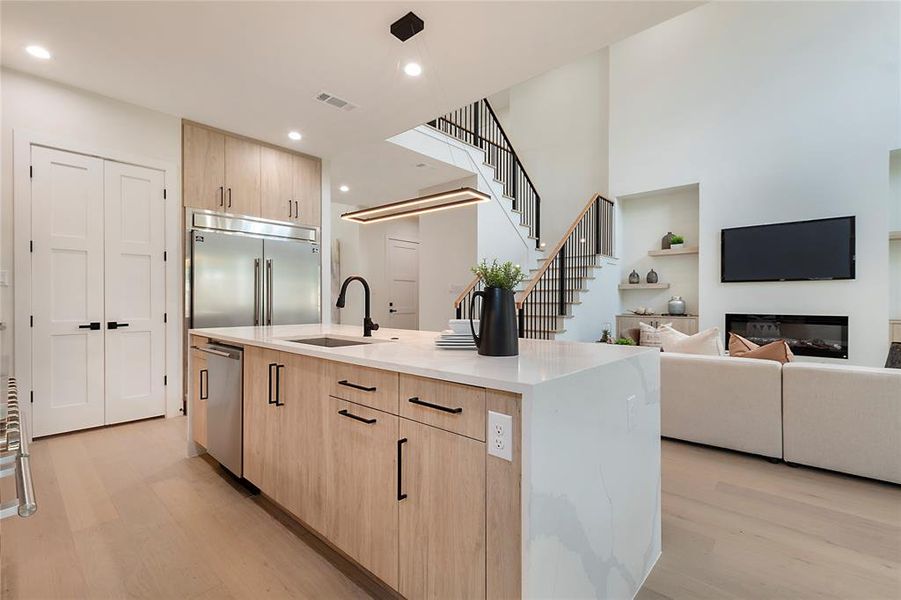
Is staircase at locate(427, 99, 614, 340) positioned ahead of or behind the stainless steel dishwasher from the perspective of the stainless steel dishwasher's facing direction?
behind

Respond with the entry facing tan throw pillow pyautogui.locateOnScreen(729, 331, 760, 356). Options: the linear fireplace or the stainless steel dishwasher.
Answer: the linear fireplace

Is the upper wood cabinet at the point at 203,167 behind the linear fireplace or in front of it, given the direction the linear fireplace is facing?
in front

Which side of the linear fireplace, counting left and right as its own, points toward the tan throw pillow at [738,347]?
front

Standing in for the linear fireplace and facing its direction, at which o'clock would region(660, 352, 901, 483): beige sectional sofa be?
The beige sectional sofa is roughly at 12 o'clock from the linear fireplace.

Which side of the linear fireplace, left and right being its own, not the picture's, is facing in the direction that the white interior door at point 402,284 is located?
right

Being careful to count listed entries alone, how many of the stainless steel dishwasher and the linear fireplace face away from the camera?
0

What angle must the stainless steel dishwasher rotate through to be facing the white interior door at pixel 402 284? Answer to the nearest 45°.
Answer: approximately 180°

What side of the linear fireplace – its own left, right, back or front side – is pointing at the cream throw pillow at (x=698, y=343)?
front

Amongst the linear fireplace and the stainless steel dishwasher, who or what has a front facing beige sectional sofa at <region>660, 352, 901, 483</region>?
the linear fireplace

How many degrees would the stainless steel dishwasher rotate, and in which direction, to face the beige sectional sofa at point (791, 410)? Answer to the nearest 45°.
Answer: approximately 90° to its left

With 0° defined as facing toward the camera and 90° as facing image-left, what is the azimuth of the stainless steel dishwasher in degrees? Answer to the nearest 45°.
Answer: approximately 45°

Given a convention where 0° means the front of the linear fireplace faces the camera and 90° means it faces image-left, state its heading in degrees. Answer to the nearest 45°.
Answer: approximately 0°

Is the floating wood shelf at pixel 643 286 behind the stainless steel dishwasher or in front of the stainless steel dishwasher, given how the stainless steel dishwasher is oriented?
behind

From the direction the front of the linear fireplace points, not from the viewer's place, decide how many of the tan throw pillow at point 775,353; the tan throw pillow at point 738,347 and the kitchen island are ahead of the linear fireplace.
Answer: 3

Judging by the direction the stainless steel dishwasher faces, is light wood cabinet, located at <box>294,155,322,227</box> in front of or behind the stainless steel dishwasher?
behind
